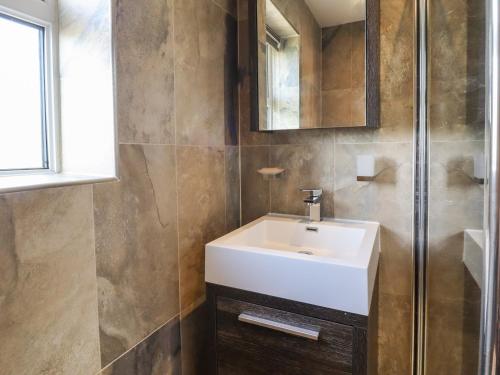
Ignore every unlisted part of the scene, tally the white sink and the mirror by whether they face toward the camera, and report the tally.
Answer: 2

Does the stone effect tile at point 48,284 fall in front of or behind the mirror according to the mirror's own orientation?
in front

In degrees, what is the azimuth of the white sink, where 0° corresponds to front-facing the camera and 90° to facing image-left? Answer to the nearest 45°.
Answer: approximately 0°

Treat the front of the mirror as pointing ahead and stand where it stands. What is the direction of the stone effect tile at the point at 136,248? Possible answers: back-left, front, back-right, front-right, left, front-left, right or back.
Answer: front-right
